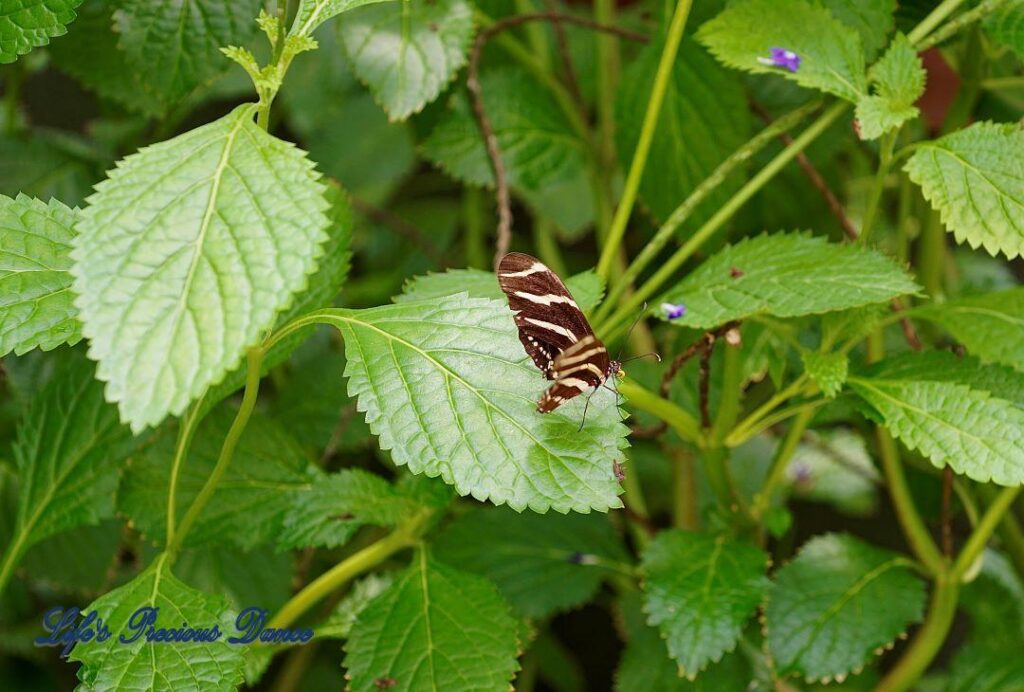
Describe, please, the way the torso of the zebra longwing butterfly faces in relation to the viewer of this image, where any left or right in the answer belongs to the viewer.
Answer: facing to the right of the viewer
